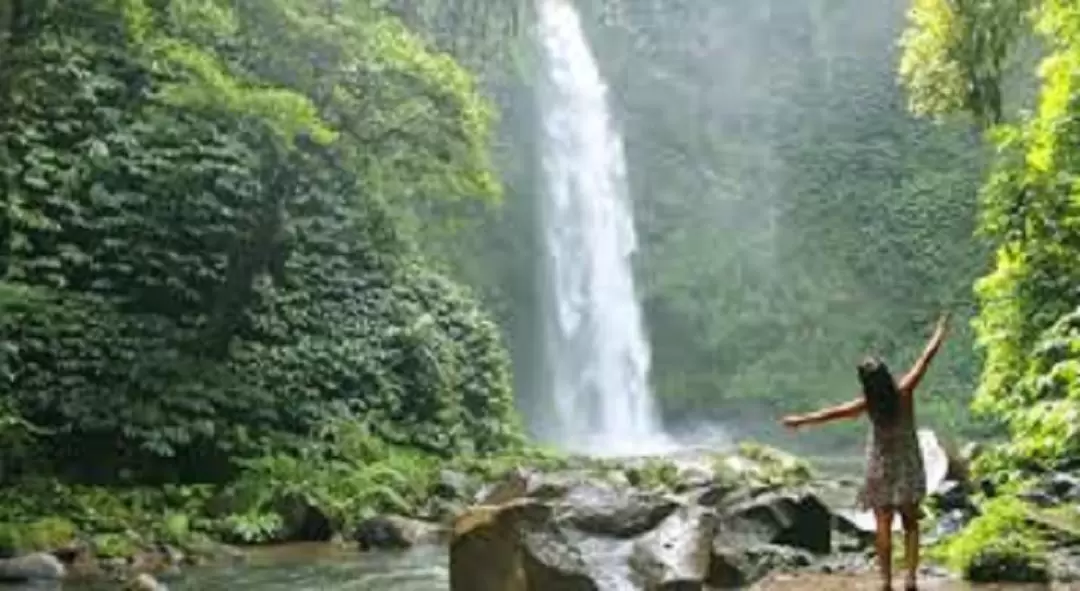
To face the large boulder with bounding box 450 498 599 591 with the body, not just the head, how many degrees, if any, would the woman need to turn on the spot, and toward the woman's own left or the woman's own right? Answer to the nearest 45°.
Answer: approximately 90° to the woman's own left

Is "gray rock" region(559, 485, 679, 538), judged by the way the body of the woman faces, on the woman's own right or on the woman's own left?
on the woman's own left

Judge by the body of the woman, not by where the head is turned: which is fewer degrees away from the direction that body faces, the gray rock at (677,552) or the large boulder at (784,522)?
the large boulder

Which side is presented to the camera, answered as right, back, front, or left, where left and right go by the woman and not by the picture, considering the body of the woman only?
back

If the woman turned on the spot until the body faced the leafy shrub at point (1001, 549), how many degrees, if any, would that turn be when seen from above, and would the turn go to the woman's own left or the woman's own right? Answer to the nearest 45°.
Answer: approximately 45° to the woman's own right

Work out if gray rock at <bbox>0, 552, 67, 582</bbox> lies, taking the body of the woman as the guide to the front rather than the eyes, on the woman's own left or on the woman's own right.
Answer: on the woman's own left

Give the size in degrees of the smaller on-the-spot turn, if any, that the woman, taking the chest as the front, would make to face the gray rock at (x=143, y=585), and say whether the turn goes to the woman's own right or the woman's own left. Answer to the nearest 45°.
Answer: approximately 90° to the woman's own left
